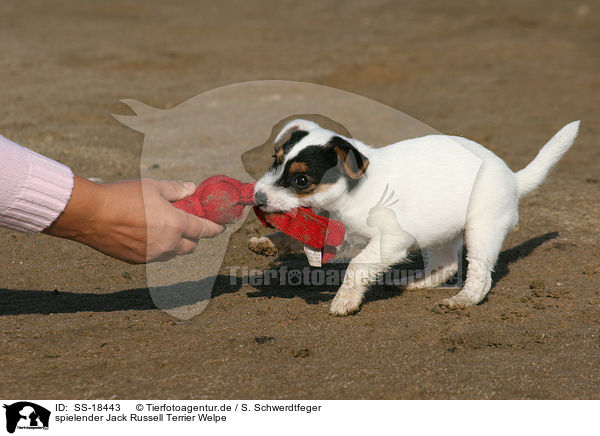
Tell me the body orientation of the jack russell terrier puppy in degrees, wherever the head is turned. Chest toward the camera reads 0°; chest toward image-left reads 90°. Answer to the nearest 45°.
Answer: approximately 90°
